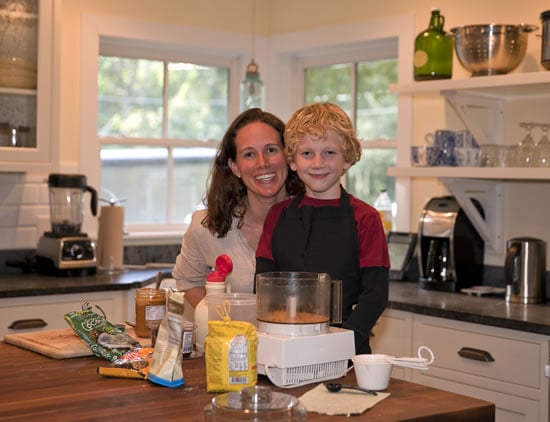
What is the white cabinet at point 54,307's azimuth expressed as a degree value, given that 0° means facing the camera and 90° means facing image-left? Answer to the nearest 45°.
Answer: approximately 315°

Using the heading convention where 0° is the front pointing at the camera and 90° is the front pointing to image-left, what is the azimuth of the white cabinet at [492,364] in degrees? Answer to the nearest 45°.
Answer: approximately 45°

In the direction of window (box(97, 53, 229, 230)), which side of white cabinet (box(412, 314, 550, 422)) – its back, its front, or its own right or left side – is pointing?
right

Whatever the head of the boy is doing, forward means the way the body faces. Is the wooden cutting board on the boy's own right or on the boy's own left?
on the boy's own right

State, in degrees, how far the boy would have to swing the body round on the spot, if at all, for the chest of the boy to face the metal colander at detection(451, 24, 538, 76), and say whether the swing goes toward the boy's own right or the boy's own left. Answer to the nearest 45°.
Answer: approximately 135° to the boy's own left
